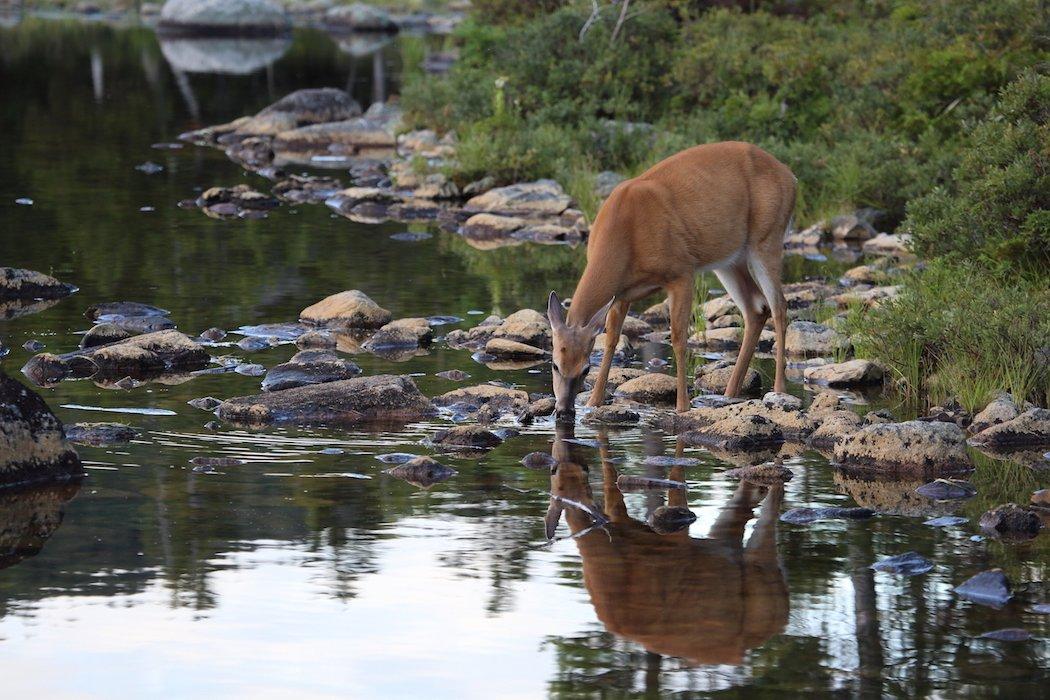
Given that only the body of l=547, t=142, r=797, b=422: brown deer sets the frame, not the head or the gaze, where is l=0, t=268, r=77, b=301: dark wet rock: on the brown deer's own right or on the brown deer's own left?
on the brown deer's own right

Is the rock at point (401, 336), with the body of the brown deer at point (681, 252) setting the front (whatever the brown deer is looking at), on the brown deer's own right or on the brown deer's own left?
on the brown deer's own right

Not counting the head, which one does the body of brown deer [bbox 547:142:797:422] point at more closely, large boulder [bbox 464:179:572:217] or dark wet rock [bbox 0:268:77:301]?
the dark wet rock

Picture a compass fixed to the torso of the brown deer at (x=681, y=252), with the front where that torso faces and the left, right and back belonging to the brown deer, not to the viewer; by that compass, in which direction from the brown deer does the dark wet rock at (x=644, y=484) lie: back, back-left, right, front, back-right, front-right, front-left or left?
front-left

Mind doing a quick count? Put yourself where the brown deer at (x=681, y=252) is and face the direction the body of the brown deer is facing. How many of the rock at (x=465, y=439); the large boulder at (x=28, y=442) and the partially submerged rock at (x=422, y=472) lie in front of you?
3

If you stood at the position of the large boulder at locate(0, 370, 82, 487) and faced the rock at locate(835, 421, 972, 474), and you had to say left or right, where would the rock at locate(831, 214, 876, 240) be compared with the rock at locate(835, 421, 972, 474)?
left

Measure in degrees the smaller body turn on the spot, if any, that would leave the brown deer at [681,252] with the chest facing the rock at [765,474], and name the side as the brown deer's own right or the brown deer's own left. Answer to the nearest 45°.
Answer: approximately 45° to the brown deer's own left

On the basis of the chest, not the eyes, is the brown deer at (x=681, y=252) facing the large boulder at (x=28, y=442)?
yes

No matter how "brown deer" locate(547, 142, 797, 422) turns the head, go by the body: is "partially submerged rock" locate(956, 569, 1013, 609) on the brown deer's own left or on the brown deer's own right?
on the brown deer's own left

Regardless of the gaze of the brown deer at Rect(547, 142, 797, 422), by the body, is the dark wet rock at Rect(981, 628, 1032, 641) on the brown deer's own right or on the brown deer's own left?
on the brown deer's own left

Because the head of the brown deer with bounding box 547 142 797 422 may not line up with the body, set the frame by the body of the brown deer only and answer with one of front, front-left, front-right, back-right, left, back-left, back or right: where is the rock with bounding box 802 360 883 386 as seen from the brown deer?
back

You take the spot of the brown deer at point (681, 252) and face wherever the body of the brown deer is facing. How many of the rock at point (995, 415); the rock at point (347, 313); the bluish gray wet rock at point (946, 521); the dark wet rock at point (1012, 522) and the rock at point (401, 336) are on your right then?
2

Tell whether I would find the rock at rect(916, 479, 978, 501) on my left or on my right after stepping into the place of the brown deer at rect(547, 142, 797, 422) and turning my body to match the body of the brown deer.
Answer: on my left

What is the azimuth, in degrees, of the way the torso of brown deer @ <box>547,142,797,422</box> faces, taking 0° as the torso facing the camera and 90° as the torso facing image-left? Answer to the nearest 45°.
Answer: approximately 45°
